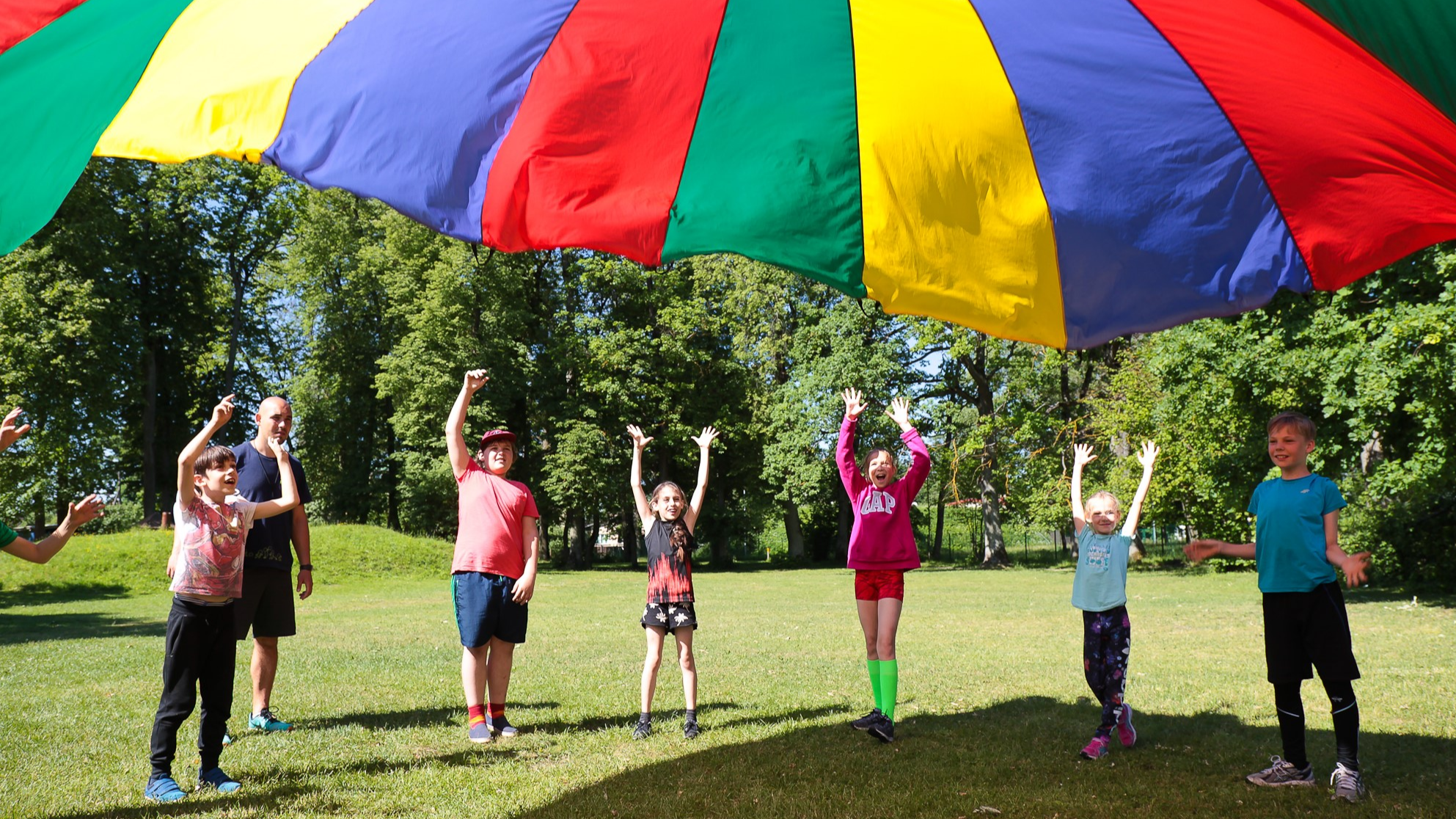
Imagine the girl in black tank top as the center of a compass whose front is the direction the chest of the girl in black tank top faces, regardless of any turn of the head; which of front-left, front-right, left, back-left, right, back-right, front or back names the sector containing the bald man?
right

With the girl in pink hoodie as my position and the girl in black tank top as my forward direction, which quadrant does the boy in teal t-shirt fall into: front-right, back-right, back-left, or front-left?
back-left

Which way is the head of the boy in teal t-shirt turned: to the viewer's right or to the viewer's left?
to the viewer's left

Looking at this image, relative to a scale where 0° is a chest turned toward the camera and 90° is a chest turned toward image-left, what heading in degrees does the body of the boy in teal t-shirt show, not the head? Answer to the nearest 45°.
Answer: approximately 45°

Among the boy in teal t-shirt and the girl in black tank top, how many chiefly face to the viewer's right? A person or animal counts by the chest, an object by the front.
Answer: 0

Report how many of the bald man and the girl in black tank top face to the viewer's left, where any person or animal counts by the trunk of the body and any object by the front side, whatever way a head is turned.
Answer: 0

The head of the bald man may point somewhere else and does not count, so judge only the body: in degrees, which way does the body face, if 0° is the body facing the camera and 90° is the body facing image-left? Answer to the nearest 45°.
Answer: approximately 315°
